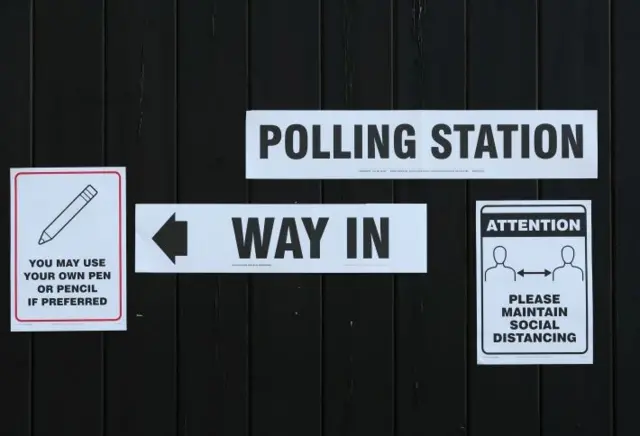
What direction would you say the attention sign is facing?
toward the camera

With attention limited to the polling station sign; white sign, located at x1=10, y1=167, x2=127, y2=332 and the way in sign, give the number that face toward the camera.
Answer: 3

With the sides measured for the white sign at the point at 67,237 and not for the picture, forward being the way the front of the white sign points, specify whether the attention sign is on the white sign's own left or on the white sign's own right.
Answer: on the white sign's own left

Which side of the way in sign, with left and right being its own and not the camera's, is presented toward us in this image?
front

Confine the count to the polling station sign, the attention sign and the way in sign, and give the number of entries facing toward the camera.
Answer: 3

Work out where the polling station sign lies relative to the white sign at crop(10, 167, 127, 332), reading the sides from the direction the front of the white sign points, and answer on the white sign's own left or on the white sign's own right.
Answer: on the white sign's own left

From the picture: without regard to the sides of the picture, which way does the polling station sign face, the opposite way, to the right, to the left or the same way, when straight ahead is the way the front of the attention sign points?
the same way

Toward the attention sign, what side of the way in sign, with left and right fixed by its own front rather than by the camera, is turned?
left

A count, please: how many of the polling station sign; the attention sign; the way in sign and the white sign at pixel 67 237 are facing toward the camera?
4

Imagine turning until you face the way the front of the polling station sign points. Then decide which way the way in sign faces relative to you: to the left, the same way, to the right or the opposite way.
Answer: the same way

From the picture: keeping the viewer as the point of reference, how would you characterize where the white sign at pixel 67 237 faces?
facing the viewer
